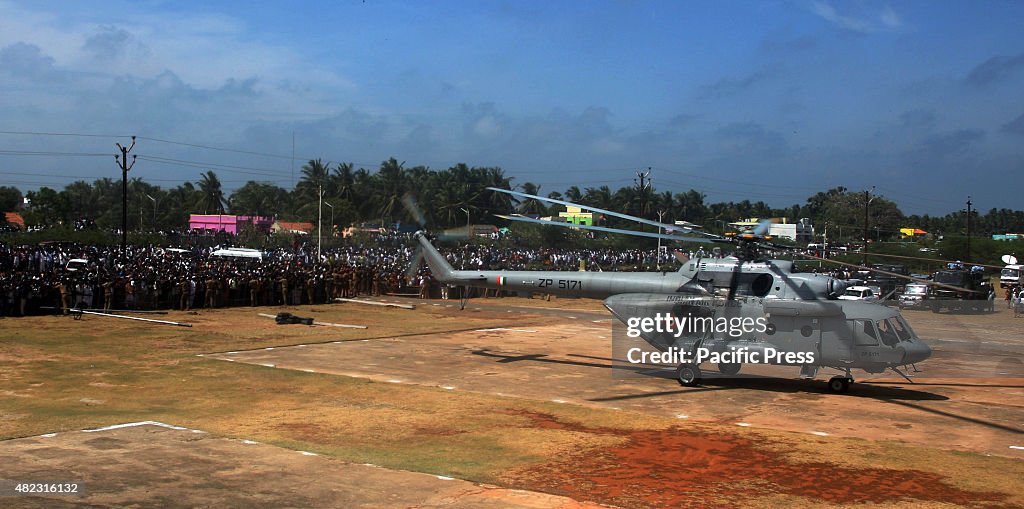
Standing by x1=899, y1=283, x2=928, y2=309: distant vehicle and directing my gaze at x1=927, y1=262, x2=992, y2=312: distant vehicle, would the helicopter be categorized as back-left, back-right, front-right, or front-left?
back-right

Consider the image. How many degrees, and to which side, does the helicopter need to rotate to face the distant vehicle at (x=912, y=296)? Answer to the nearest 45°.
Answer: approximately 90° to its left

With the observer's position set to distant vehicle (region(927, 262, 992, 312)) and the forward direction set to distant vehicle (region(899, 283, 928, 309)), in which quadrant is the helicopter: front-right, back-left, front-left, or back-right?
front-left

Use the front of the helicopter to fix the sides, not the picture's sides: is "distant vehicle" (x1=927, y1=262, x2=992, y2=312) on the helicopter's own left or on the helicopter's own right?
on the helicopter's own left

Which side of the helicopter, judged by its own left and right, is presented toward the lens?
right
